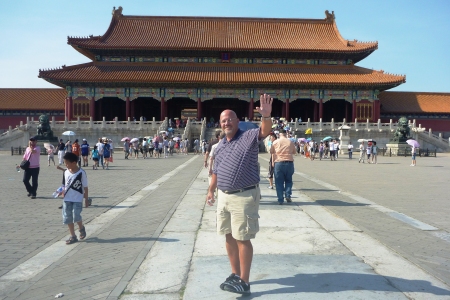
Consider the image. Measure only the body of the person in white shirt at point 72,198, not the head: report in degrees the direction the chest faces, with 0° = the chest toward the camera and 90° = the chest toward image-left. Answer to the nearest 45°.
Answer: approximately 45°

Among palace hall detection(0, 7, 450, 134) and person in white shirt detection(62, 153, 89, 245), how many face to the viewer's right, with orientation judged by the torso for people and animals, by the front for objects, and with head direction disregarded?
0

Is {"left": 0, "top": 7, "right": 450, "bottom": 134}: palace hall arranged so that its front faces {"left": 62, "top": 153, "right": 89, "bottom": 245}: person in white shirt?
yes

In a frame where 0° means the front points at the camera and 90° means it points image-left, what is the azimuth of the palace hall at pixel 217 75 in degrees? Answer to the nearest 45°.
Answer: approximately 0°

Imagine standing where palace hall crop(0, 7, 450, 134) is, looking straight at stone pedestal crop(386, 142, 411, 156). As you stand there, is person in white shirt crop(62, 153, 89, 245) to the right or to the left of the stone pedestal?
right

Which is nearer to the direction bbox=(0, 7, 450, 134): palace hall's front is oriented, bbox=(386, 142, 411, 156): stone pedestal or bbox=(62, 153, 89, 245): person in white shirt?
the person in white shirt

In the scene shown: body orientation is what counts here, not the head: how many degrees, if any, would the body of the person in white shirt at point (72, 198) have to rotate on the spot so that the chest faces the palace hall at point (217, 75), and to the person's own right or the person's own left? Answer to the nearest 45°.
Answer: approximately 135° to the person's own right

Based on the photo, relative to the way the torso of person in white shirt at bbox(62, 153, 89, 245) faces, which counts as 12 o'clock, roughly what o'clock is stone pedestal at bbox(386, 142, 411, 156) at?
The stone pedestal is roughly at 6 o'clock from the person in white shirt.
